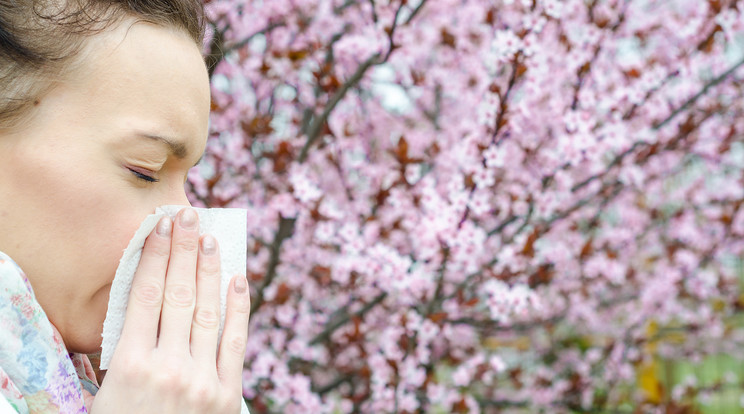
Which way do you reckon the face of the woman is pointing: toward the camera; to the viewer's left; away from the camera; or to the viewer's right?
to the viewer's right
